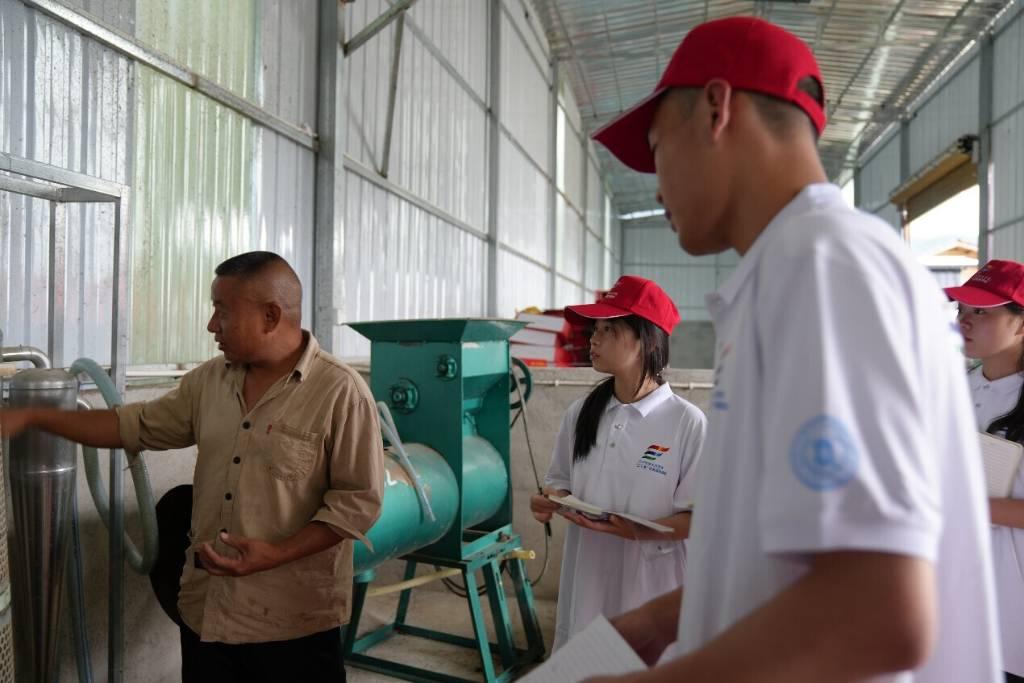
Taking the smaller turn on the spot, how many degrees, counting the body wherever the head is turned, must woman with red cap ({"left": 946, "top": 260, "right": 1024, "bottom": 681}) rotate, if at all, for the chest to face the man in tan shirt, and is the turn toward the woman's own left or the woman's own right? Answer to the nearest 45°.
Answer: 0° — they already face them

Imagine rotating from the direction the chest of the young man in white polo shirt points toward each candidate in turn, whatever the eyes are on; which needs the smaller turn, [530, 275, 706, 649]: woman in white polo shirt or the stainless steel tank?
the stainless steel tank

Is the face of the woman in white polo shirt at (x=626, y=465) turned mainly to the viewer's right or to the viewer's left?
to the viewer's left

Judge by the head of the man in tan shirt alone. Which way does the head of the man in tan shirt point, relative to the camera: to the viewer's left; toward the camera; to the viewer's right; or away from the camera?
to the viewer's left

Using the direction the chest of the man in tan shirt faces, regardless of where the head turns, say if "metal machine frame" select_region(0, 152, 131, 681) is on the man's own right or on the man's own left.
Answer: on the man's own right

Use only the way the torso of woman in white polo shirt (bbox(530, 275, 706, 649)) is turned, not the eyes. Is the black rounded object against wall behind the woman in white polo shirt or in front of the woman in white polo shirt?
in front

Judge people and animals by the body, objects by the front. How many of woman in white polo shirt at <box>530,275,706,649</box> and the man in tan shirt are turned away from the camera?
0

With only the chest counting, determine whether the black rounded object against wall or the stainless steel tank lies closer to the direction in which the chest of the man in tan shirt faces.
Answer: the stainless steel tank

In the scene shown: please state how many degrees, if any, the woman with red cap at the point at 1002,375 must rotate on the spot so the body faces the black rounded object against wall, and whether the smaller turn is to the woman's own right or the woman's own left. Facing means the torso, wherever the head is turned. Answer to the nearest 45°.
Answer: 0° — they already face it

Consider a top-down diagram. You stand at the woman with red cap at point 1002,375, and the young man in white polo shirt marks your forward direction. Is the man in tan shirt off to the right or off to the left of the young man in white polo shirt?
right

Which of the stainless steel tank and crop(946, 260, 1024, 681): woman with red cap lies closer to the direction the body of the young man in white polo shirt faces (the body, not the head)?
the stainless steel tank

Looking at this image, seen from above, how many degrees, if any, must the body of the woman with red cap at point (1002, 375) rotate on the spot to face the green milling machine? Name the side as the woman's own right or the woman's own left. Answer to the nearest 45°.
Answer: approximately 45° to the woman's own right

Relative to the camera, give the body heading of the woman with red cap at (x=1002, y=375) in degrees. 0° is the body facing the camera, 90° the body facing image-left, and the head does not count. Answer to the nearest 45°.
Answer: approximately 45°

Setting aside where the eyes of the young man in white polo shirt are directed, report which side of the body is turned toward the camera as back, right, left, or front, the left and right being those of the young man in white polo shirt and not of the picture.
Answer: left
